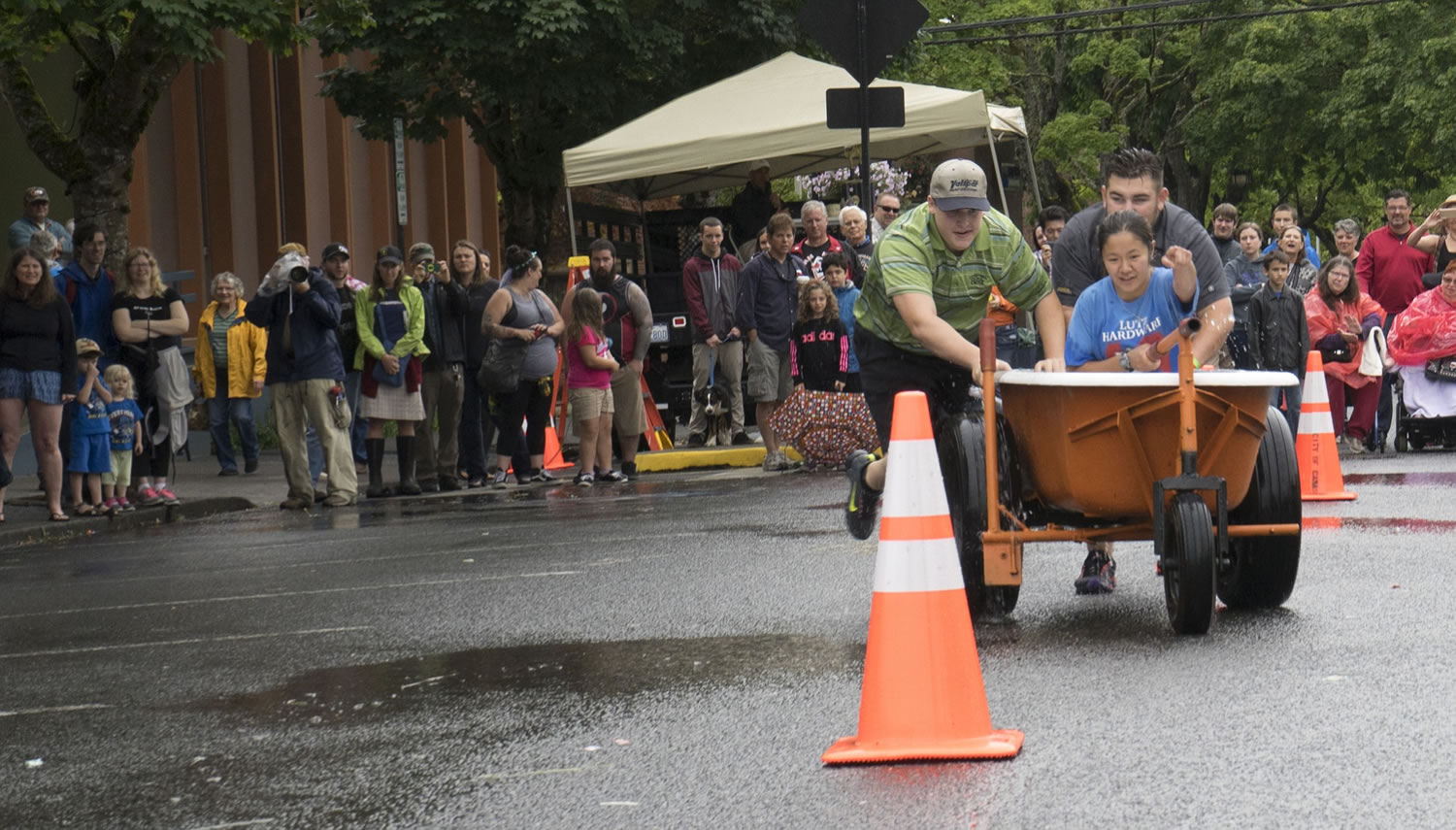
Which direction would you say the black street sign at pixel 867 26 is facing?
away from the camera

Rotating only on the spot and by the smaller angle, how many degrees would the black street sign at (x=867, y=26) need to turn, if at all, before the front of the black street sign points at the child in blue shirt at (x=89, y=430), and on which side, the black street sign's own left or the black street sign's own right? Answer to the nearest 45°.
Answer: approximately 90° to the black street sign's own left

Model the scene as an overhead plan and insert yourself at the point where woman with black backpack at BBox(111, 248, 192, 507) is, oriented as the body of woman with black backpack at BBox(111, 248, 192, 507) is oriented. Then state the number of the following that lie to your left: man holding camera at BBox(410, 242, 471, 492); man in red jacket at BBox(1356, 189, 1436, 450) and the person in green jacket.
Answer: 3

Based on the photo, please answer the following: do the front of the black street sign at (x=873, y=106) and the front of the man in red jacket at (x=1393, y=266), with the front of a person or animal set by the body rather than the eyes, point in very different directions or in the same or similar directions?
very different directions

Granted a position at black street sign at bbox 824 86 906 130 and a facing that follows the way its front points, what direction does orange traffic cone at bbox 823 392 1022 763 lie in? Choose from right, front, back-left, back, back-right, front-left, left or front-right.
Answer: back

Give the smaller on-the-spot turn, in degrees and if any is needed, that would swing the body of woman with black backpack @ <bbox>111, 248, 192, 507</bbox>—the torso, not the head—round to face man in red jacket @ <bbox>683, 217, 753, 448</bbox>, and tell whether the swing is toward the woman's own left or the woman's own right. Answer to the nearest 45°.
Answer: approximately 90° to the woman's own left

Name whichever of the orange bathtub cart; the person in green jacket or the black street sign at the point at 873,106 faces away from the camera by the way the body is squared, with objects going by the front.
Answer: the black street sign
